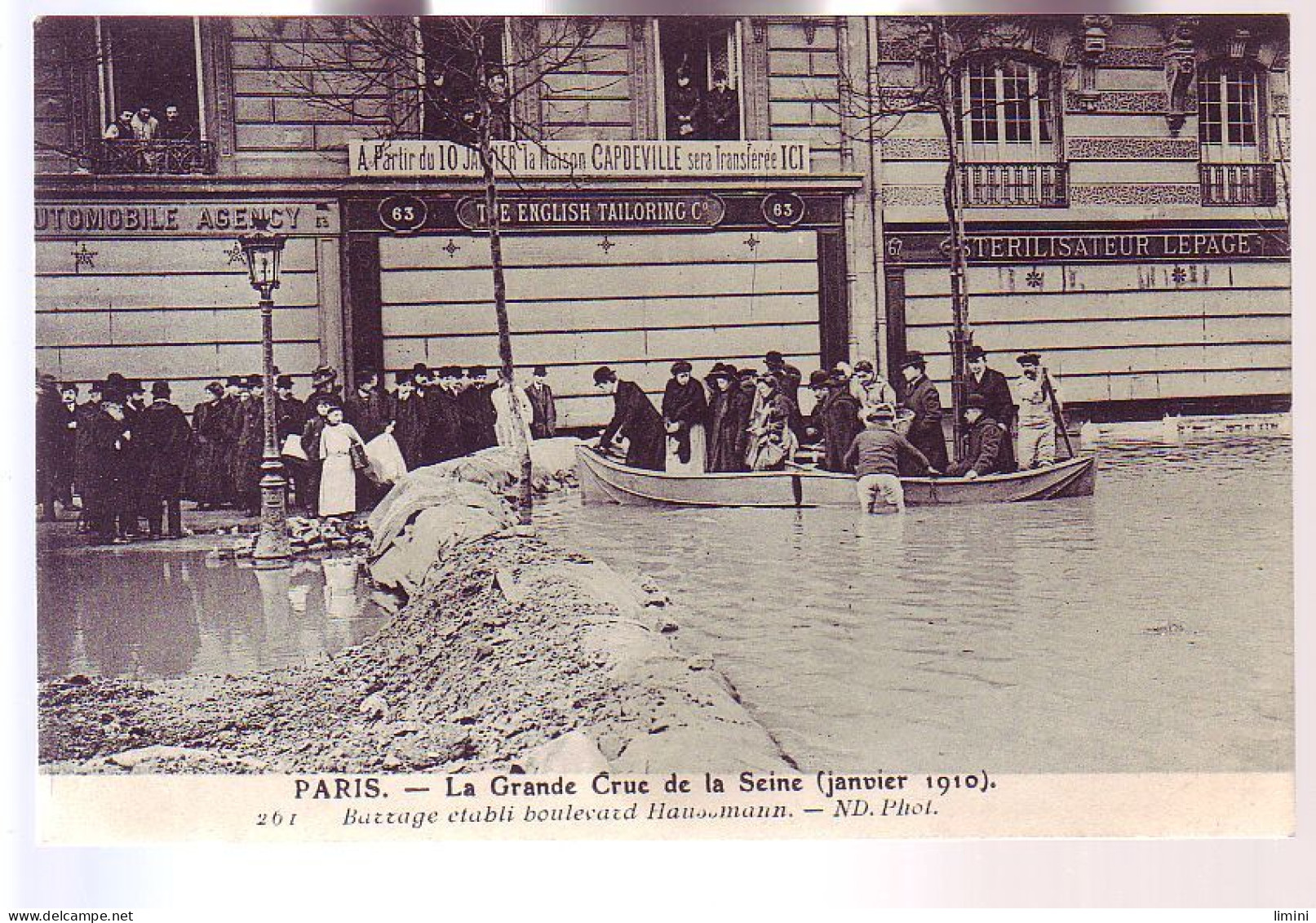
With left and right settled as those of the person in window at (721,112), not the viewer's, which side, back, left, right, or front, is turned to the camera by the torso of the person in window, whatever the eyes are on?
front

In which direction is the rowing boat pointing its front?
to the viewer's left

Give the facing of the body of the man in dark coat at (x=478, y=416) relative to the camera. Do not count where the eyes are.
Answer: toward the camera

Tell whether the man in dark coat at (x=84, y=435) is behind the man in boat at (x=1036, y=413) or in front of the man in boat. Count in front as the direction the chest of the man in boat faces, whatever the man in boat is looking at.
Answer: in front

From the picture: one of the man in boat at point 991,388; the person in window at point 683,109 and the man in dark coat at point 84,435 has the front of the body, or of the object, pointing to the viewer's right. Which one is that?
the man in dark coat

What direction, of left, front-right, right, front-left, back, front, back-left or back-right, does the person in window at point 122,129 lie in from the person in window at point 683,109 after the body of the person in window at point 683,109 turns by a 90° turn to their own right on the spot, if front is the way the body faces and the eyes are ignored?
front

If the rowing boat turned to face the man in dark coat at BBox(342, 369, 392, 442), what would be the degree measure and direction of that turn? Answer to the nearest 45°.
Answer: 0° — it already faces them
